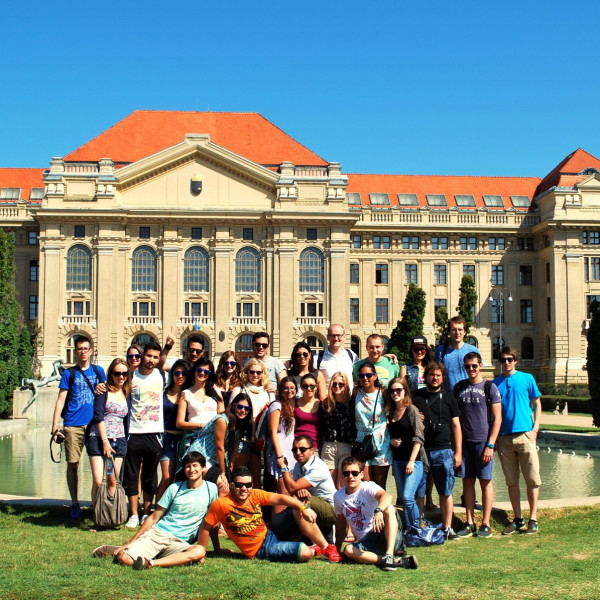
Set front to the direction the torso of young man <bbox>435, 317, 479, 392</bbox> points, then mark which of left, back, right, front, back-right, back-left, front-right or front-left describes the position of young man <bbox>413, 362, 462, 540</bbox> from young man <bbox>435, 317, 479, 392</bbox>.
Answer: front

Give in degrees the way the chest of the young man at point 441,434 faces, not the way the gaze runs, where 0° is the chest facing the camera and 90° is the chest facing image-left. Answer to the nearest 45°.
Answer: approximately 0°

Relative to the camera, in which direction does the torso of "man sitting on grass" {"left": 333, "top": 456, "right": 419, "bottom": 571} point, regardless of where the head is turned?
toward the camera

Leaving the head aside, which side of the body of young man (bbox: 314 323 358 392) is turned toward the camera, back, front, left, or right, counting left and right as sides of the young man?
front

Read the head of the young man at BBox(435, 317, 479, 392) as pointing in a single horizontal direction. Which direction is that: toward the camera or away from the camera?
toward the camera

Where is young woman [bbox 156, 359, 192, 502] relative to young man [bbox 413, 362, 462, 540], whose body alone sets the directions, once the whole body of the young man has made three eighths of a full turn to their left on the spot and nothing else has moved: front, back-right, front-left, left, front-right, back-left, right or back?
back-left

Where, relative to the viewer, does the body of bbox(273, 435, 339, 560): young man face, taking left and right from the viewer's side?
facing the viewer and to the left of the viewer

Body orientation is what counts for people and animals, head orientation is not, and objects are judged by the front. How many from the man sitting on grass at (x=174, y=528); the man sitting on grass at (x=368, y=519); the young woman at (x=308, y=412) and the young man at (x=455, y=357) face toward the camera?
4

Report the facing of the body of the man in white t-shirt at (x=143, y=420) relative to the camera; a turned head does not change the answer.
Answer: toward the camera

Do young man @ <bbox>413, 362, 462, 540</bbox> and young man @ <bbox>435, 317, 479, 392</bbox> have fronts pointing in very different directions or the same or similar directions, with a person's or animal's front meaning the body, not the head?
same or similar directions

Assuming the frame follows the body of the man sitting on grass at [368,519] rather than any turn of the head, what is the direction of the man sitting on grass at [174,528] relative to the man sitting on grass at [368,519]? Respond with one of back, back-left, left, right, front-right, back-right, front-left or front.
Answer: right

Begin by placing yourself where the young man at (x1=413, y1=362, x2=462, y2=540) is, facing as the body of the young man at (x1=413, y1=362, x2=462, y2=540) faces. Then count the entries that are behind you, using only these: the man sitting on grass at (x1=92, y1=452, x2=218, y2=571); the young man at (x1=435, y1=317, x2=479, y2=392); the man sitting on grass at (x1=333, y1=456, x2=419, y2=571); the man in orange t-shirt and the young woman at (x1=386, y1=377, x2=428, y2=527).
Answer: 1

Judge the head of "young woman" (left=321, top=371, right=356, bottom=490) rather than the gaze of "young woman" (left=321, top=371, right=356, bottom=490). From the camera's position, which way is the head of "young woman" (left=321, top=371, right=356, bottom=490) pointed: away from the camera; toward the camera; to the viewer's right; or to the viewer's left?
toward the camera

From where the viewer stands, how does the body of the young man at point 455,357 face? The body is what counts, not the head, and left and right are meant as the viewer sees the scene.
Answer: facing the viewer

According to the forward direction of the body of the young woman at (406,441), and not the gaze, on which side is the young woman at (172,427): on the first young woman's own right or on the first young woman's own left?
on the first young woman's own right

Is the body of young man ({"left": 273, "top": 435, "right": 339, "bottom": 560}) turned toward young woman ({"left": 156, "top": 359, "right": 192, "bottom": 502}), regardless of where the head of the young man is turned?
no
